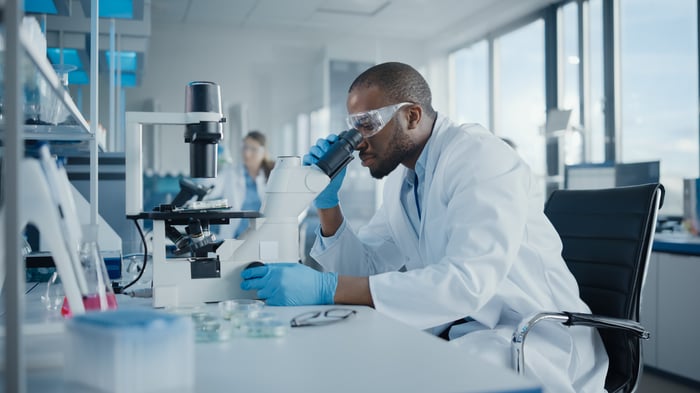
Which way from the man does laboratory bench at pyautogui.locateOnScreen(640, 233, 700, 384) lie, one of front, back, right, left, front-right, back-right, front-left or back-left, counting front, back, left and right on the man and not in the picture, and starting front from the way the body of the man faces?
back-right

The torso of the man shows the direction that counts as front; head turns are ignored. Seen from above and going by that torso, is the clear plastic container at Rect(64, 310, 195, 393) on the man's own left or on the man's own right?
on the man's own left

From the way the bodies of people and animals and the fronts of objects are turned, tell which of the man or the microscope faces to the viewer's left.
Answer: the man

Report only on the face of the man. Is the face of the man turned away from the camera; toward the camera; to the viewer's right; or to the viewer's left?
to the viewer's left

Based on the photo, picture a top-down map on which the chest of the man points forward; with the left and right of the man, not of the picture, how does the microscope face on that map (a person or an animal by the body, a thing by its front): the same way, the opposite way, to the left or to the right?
the opposite way

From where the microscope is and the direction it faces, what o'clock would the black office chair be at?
The black office chair is roughly at 12 o'clock from the microscope.

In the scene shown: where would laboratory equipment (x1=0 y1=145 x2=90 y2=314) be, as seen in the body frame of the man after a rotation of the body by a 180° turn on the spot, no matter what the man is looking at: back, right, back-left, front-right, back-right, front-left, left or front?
back-right

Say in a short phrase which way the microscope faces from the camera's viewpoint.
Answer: facing to the right of the viewer

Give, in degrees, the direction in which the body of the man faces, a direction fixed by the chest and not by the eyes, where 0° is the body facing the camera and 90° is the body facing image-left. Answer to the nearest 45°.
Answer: approximately 90°

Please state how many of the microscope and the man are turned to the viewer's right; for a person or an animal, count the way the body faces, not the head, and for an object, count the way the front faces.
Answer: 1

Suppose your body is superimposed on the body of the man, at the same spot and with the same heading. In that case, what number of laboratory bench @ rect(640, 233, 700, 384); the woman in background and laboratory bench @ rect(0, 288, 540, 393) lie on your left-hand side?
1

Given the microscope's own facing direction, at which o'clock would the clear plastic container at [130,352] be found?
The clear plastic container is roughly at 3 o'clock from the microscope.

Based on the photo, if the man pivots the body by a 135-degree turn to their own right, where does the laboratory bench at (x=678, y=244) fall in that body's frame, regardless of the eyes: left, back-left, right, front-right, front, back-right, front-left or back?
front
